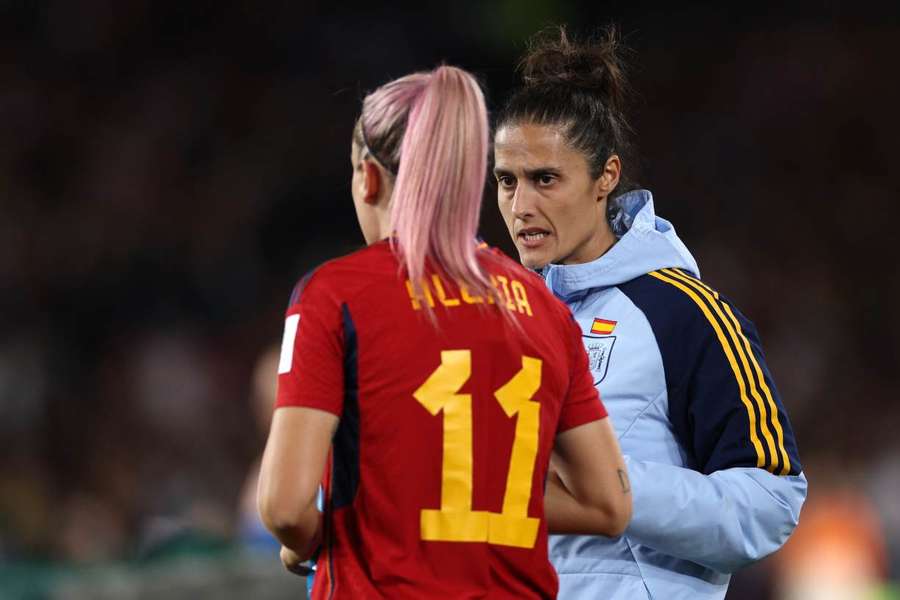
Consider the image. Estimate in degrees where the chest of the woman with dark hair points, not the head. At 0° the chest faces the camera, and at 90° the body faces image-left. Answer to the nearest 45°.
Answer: approximately 45°

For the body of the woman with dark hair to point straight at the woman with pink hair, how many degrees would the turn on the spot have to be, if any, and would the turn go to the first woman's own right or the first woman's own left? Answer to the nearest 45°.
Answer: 0° — they already face them
